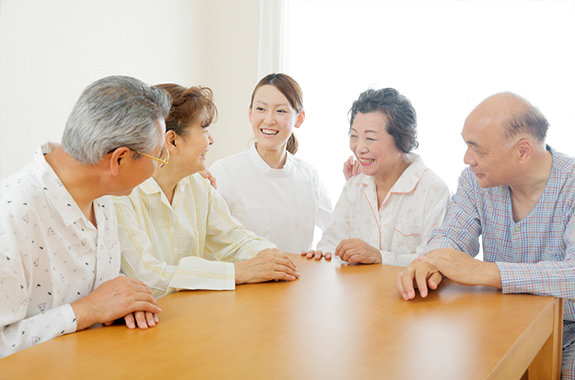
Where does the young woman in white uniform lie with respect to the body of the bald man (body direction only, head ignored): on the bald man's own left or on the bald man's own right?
on the bald man's own right

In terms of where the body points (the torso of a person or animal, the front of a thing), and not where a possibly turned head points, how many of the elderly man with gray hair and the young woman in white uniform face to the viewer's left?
0

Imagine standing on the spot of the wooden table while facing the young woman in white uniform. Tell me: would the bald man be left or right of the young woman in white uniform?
right

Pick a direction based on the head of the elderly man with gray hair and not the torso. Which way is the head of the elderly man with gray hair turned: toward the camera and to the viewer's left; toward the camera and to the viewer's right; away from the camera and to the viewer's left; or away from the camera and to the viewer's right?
away from the camera and to the viewer's right

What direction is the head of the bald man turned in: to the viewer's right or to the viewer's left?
to the viewer's left

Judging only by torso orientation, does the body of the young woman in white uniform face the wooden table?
yes

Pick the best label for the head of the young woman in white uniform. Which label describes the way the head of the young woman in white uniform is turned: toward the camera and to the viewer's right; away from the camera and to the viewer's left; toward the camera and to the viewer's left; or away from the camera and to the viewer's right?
toward the camera and to the viewer's left

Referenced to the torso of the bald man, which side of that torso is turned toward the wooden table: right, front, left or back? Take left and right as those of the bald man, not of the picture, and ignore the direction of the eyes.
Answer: front

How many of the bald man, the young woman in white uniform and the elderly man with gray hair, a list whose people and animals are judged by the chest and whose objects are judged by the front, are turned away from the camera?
0

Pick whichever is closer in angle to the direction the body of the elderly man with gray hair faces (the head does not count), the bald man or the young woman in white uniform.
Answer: the bald man

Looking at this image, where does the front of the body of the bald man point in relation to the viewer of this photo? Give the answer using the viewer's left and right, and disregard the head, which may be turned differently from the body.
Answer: facing the viewer and to the left of the viewer

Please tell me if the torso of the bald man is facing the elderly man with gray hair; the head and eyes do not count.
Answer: yes

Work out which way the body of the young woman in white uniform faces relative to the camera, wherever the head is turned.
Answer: toward the camera

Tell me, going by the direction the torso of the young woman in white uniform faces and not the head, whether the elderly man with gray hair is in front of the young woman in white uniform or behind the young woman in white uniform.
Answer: in front
